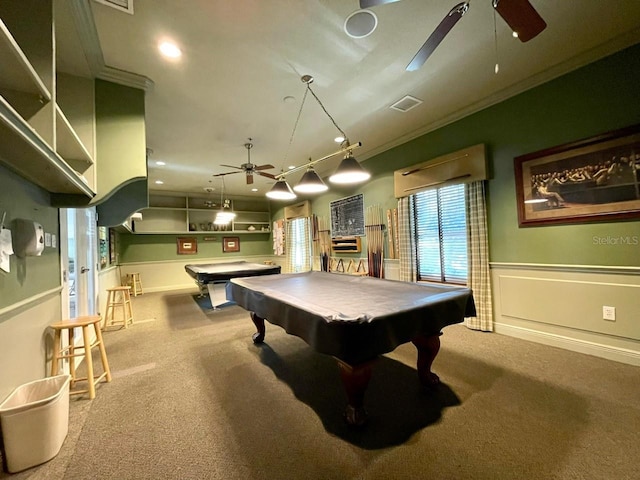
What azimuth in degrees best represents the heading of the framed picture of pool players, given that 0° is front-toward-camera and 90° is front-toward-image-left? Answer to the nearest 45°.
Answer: approximately 45°

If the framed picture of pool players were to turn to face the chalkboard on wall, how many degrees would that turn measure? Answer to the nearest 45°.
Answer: approximately 45° to its right

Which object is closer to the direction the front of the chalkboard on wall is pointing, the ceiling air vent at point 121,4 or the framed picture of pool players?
the ceiling air vent

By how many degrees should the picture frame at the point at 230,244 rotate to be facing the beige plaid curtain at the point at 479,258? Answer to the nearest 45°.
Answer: approximately 45° to its left

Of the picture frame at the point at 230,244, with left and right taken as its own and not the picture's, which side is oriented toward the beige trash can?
front

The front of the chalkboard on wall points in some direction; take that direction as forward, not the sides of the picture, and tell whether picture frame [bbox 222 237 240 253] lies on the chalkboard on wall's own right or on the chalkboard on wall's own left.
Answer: on the chalkboard on wall's own right

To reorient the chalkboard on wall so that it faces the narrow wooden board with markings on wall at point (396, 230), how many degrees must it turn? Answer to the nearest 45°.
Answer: approximately 90° to its left

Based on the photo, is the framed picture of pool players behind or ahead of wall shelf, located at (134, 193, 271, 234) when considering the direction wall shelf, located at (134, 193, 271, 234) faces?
ahead

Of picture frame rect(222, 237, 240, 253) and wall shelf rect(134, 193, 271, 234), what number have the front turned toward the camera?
2

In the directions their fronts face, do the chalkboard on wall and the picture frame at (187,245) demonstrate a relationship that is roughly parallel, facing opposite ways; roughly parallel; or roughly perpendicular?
roughly perpendicular
